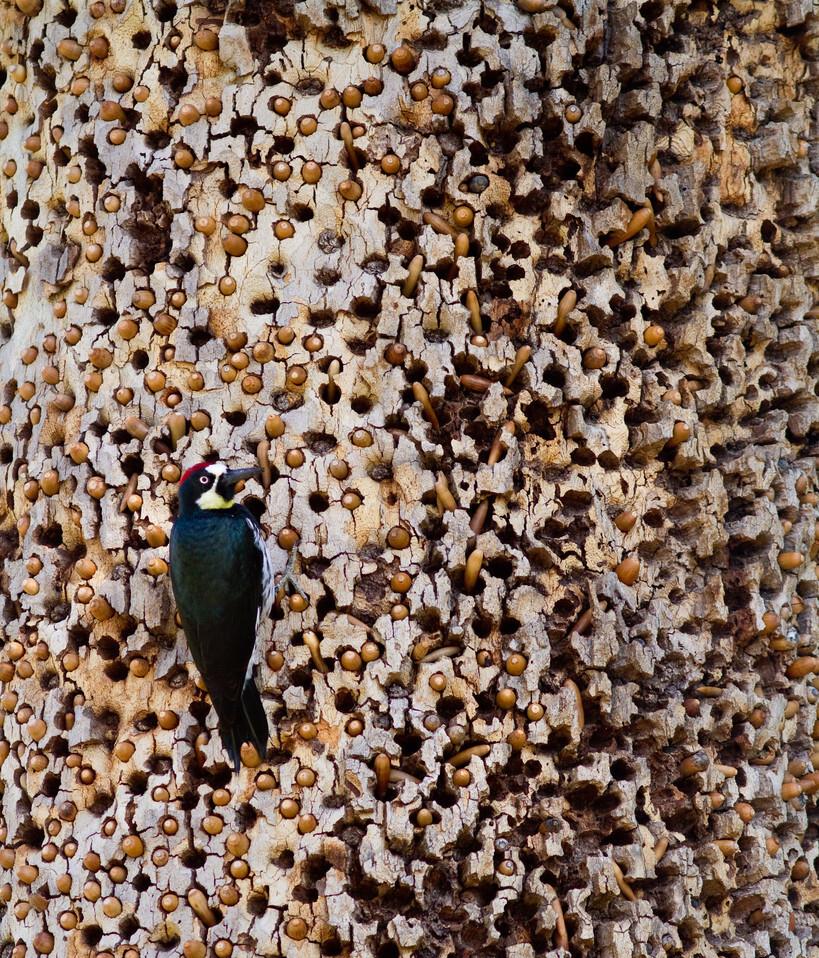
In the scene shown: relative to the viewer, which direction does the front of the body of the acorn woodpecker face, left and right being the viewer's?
facing away from the viewer and to the right of the viewer
